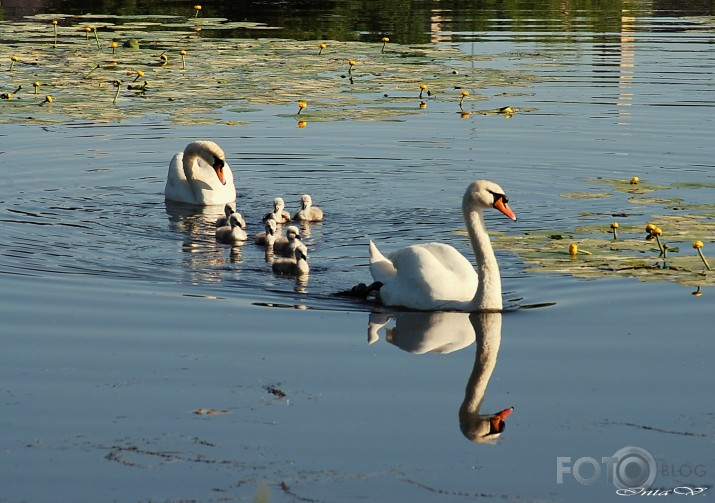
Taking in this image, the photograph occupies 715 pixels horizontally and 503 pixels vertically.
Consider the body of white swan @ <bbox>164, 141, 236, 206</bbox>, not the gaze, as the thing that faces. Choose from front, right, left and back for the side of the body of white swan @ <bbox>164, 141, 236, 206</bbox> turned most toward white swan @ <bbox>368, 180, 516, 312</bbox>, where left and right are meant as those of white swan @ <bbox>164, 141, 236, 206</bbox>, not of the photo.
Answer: front

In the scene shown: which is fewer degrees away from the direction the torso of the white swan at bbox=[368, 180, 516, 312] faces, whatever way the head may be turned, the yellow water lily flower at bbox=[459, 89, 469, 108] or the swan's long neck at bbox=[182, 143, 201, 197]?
the yellow water lily flower

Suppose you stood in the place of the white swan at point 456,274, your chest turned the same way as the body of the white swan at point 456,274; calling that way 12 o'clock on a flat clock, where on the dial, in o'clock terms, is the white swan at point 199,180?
the white swan at point 199,180 is roughly at 8 o'clock from the white swan at point 456,274.

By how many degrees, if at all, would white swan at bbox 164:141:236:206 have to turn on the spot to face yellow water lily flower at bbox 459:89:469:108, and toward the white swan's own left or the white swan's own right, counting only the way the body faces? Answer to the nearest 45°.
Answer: approximately 90° to the white swan's own left

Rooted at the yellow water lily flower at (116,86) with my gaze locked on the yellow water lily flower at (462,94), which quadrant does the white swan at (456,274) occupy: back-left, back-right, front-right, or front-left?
front-right

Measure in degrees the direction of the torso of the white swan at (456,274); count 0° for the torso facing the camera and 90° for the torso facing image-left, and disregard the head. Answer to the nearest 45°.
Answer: approximately 270°

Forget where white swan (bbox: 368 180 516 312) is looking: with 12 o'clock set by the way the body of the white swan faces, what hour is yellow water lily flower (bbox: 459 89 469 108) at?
The yellow water lily flower is roughly at 9 o'clock from the white swan.

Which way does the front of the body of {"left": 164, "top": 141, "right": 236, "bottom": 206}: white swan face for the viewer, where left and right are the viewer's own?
facing the viewer and to the right of the viewer

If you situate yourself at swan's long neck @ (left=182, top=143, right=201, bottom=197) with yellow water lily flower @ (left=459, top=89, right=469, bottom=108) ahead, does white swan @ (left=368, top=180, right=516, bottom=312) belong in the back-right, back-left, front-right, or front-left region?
back-right

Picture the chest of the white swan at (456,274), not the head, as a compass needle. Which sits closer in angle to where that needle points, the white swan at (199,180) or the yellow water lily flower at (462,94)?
the yellow water lily flower

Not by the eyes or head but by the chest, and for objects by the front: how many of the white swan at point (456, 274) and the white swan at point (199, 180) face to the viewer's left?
0

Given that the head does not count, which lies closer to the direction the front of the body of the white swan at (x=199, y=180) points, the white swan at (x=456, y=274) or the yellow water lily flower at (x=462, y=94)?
the white swan
